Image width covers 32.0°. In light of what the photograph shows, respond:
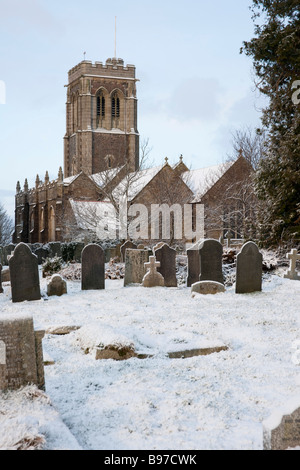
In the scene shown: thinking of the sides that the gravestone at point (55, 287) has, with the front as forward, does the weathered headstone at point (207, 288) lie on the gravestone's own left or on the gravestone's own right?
on the gravestone's own left

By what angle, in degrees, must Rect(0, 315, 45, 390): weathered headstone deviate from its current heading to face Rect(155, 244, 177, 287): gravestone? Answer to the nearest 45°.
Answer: approximately 135° to its left

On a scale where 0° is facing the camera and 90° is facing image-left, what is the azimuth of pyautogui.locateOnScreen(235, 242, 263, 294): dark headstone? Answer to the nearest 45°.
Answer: approximately 0°

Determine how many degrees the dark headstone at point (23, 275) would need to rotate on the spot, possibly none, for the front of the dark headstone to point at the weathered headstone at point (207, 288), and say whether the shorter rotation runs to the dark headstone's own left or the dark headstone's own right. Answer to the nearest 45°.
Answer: approximately 90° to the dark headstone's own left

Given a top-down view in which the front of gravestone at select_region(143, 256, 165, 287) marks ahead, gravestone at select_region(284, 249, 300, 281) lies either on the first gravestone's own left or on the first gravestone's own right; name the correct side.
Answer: on the first gravestone's own left

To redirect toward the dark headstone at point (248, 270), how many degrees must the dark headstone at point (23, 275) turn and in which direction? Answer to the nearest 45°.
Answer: approximately 90° to its left

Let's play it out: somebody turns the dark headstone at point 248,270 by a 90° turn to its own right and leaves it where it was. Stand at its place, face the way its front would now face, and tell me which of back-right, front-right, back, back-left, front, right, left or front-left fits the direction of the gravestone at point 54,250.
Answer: front-right

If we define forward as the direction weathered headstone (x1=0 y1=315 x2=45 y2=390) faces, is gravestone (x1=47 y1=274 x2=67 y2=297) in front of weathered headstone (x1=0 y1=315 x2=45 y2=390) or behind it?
behind

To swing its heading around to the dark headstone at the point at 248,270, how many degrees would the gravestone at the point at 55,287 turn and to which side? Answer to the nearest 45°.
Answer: approximately 90° to its left
